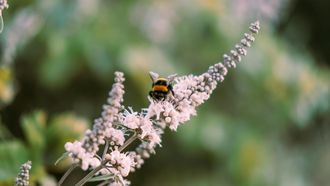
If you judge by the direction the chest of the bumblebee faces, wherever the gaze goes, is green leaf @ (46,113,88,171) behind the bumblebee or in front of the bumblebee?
behind
